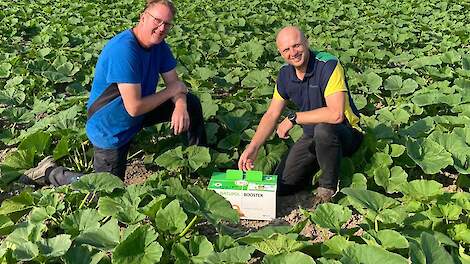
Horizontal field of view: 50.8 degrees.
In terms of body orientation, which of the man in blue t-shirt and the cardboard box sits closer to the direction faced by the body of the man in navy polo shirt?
the cardboard box

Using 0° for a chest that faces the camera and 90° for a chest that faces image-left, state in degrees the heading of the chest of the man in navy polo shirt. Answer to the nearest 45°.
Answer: approximately 45°

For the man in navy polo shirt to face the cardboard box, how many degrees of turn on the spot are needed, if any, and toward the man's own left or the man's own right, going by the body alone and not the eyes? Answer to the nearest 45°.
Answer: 0° — they already face it

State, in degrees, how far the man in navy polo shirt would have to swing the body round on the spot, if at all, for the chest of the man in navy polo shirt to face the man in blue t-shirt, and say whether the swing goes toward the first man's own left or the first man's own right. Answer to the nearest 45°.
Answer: approximately 45° to the first man's own right
